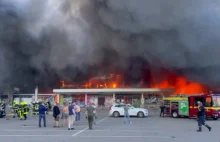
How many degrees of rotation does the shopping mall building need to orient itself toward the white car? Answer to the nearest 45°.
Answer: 0° — it already faces it

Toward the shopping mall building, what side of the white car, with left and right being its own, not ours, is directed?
left

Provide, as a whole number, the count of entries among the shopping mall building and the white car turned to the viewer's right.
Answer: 1

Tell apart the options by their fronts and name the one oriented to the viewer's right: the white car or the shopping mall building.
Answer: the white car

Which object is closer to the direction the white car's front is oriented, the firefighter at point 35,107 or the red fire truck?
the red fire truck

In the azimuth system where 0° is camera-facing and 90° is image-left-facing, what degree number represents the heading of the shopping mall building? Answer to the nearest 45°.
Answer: approximately 0°

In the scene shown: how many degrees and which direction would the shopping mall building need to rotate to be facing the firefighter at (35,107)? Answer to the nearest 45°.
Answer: approximately 45° to its right

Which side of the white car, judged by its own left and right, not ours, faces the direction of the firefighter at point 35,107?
back

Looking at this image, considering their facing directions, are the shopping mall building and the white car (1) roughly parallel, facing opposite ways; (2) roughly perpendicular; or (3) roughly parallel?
roughly perpendicular

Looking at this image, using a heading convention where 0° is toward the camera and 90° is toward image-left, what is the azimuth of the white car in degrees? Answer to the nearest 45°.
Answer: approximately 270°

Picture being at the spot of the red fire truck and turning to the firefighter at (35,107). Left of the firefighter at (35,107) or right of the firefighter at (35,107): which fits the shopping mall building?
right

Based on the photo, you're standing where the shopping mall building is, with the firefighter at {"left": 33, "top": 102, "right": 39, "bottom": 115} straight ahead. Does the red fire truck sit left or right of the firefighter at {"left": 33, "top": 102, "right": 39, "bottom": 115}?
left
